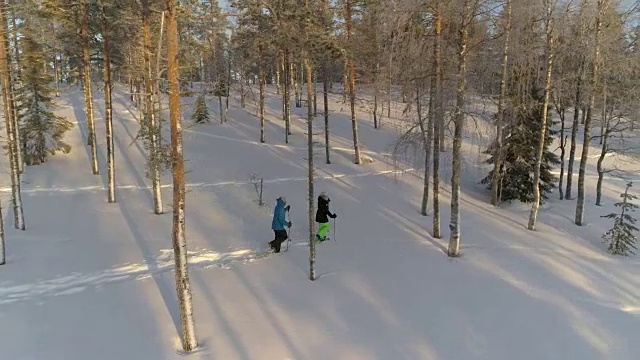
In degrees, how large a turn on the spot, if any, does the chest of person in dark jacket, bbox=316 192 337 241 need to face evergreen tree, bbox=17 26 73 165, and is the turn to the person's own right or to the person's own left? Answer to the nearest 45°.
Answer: approximately 135° to the person's own left

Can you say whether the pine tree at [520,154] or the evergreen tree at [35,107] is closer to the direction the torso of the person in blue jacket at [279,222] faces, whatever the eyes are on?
the pine tree

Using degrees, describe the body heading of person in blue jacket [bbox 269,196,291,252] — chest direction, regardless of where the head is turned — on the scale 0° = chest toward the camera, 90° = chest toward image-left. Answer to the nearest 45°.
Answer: approximately 270°

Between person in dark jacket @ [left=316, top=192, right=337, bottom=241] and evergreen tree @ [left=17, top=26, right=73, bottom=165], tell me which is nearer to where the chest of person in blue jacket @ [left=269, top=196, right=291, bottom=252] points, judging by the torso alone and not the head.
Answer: the person in dark jacket
